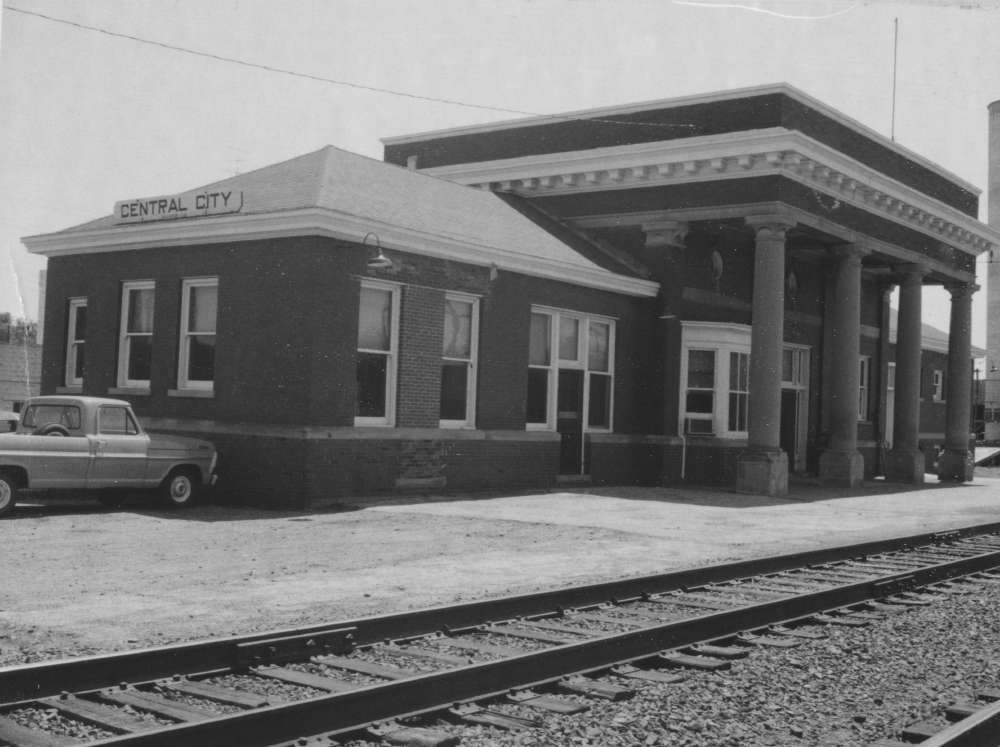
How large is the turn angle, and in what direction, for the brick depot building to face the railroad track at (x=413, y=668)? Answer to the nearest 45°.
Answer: approximately 45° to its right

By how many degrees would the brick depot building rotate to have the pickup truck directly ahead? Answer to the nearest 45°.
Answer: approximately 90° to its right

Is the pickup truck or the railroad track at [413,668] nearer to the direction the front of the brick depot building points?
the railroad track

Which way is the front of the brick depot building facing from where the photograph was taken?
facing the viewer and to the right of the viewer
